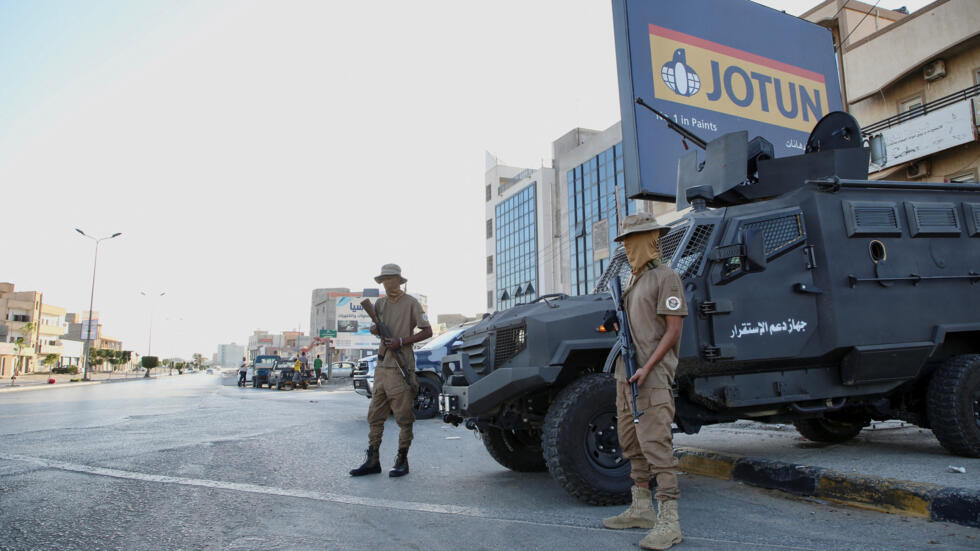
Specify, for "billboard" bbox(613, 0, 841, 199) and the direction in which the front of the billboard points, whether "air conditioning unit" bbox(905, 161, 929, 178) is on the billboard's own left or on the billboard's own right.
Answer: on the billboard's own left

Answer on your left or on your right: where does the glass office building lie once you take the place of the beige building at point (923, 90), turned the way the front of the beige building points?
on your right

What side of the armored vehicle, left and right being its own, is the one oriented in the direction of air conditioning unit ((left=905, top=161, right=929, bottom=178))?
back

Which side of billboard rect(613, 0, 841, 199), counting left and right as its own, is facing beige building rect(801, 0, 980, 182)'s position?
left

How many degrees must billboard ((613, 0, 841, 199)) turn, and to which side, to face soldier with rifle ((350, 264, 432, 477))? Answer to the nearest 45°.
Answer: approximately 45° to its right

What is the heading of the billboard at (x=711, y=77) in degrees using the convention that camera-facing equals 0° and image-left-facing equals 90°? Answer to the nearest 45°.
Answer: approximately 315°
